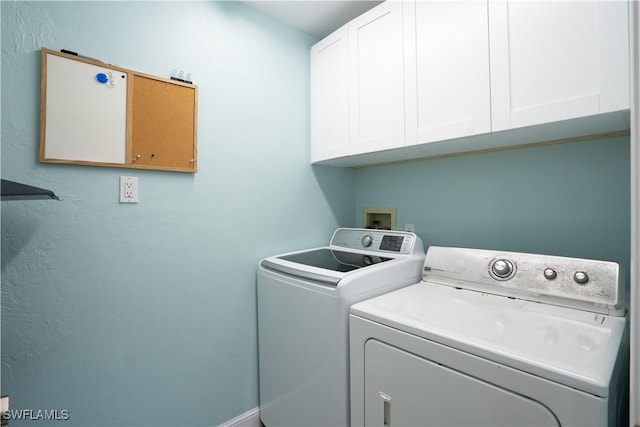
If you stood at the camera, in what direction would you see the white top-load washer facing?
facing the viewer and to the left of the viewer

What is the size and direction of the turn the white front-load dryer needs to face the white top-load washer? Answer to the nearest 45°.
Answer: approximately 45° to its right

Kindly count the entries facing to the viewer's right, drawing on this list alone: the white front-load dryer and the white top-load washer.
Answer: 0

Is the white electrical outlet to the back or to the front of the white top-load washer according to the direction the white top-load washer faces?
to the front

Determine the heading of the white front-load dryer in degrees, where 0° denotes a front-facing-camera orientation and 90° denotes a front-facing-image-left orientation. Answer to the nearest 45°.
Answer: approximately 45°
